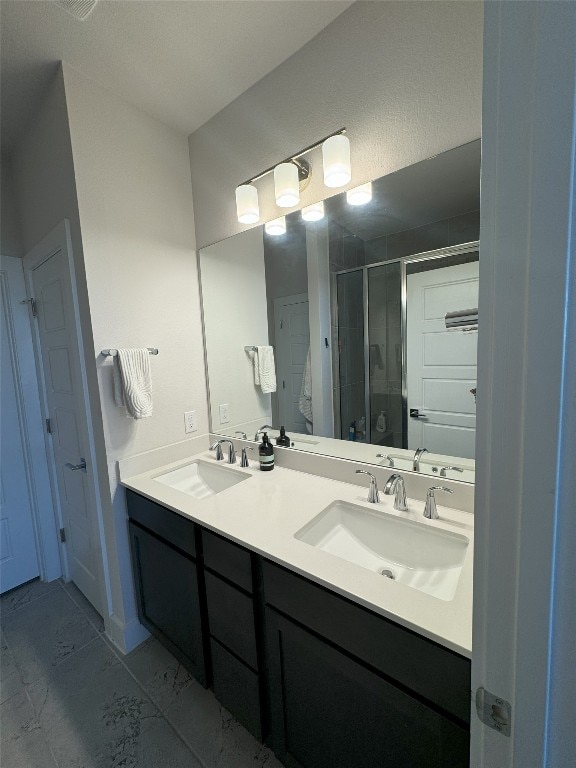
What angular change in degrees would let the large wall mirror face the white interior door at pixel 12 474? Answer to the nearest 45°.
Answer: approximately 45° to its right

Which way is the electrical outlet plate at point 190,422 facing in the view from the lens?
facing the viewer and to the right of the viewer

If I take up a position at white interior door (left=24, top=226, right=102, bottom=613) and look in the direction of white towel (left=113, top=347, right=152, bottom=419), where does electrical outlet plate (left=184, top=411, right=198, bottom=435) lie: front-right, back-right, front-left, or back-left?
front-left

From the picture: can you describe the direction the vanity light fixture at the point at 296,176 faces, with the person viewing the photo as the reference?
facing the viewer and to the left of the viewer

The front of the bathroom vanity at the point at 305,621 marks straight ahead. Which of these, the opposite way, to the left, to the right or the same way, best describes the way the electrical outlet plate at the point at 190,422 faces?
to the left

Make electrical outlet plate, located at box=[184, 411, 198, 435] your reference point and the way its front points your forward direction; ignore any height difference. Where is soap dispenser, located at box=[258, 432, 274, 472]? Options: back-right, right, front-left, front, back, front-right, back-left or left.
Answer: front

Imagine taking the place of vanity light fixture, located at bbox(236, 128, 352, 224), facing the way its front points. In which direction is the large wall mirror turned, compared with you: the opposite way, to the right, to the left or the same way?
the same way

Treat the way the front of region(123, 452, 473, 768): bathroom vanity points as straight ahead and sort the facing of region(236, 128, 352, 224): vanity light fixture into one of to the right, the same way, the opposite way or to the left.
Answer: the same way

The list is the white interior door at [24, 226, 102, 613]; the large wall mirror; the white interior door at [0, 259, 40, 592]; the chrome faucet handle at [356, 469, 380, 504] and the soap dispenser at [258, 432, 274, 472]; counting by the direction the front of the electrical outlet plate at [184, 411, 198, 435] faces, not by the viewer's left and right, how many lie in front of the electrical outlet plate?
3

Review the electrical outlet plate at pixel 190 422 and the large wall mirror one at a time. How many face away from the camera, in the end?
0

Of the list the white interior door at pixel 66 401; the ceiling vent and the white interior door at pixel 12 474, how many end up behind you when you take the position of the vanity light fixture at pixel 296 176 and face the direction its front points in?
0
